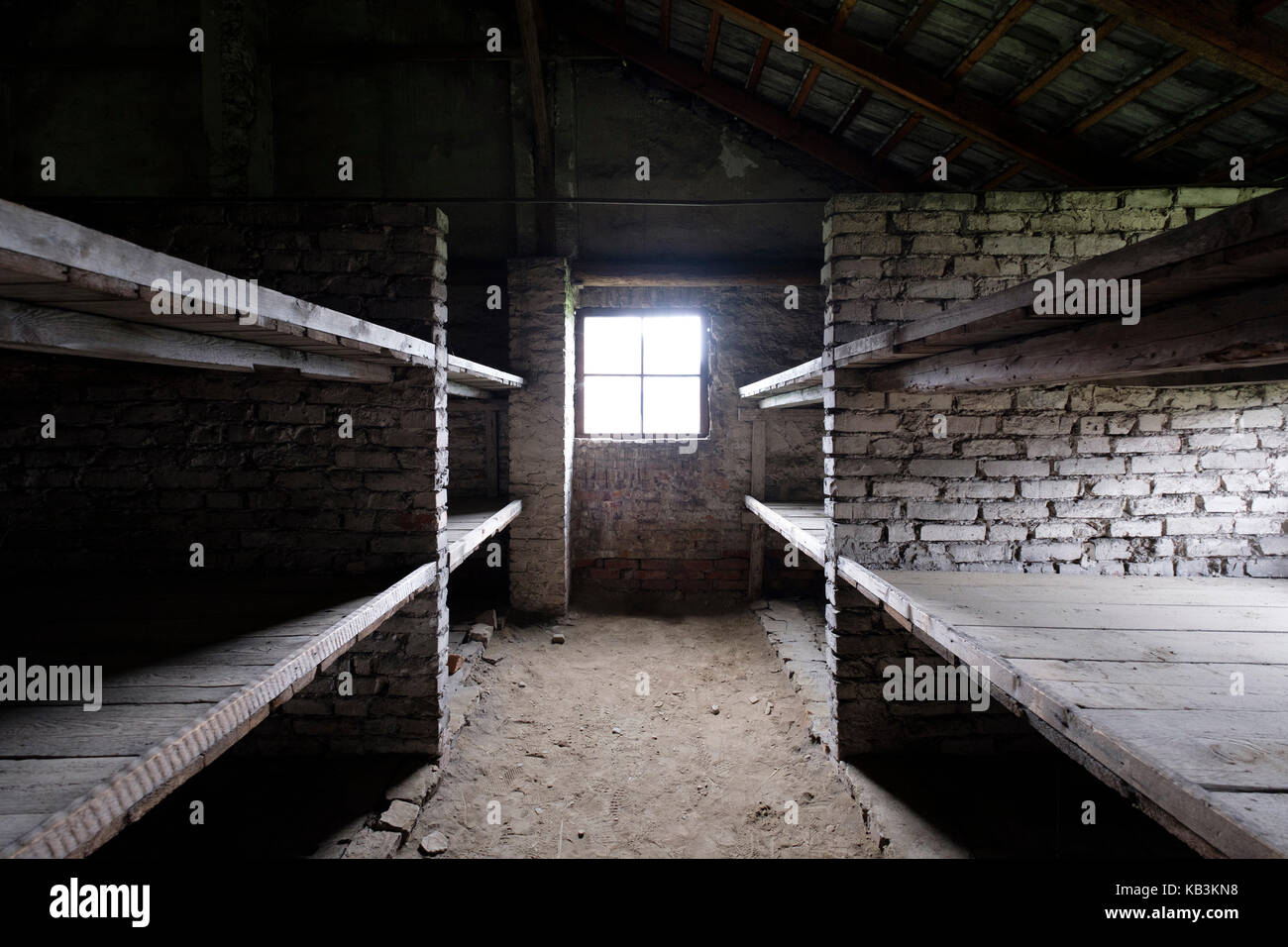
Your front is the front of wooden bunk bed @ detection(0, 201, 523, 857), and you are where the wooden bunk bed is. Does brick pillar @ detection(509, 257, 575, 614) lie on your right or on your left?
on your left

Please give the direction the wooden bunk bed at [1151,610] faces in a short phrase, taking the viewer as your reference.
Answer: facing to the left of the viewer

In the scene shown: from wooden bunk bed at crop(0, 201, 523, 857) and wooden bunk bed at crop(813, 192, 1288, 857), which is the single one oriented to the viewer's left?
wooden bunk bed at crop(813, 192, 1288, 857)

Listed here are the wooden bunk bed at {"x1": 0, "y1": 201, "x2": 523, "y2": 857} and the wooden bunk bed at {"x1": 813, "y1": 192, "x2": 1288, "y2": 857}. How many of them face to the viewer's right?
1

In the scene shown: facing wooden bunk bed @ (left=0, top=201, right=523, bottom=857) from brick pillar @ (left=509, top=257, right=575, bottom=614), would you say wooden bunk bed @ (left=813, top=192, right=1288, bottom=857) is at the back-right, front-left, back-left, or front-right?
front-left

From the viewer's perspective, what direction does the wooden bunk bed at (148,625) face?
to the viewer's right

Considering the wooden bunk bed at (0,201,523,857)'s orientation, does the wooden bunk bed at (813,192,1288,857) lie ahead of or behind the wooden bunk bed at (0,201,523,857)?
ahead
